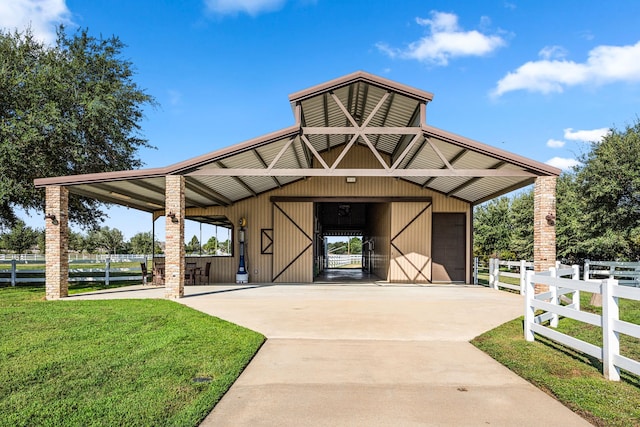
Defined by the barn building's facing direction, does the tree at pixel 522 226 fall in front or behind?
behind

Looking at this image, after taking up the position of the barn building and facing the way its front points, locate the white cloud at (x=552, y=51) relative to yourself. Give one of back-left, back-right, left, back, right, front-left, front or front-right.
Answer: left

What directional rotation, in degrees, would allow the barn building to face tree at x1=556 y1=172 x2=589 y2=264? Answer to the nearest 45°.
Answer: approximately 135° to its left

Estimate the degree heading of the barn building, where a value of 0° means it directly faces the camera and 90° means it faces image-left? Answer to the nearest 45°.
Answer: approximately 0°

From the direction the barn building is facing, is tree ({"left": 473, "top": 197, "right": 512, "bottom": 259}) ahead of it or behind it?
behind

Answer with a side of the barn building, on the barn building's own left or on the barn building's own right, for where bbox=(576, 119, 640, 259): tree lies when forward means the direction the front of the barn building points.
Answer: on the barn building's own left

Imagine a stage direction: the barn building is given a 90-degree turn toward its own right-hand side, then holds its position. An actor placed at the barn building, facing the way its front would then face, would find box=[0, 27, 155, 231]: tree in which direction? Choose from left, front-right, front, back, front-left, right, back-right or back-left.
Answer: front

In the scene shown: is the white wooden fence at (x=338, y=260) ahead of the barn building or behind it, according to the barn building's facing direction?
behind
